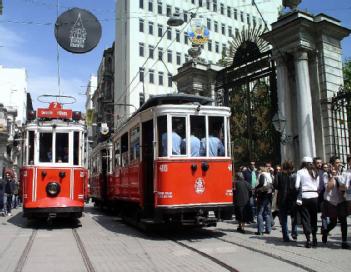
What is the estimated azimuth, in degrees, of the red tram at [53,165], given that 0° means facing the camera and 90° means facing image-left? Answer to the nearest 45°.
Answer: approximately 0°

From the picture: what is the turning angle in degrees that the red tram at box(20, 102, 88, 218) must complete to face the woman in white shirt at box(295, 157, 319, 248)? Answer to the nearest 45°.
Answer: approximately 45° to its left

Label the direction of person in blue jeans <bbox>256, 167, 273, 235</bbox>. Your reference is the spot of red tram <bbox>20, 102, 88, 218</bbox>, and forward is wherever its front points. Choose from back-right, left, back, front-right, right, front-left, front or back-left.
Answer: front-left
